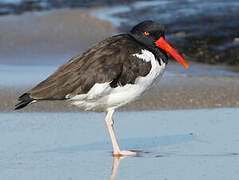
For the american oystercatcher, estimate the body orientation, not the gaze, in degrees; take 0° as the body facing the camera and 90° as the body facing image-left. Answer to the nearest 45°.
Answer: approximately 270°
